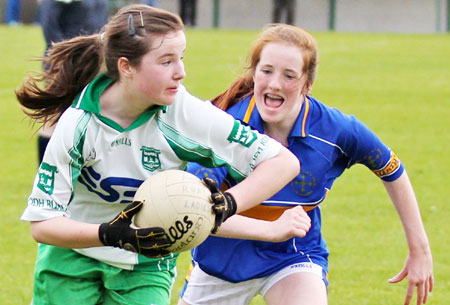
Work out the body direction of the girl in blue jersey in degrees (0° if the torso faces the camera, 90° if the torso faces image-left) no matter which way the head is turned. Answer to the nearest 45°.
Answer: approximately 0°

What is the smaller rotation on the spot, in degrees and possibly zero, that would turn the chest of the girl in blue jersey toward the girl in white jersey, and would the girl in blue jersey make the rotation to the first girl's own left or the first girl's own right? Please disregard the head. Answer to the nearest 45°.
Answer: approximately 45° to the first girl's own right
